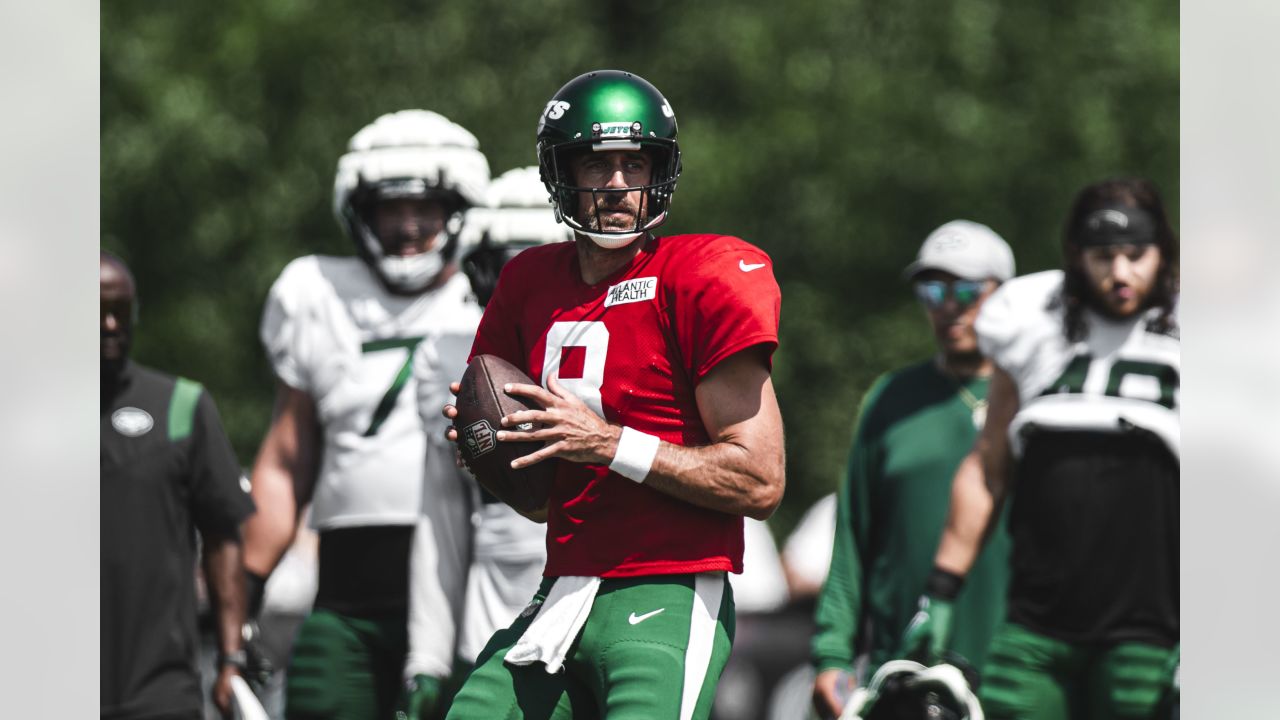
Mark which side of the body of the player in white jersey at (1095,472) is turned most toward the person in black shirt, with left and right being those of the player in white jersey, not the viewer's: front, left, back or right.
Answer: right

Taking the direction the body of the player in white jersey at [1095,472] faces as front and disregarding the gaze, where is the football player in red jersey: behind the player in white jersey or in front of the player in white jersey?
in front

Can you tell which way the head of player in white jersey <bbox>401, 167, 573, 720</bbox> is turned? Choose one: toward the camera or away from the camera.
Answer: toward the camera

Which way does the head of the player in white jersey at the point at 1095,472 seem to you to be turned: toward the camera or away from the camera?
toward the camera

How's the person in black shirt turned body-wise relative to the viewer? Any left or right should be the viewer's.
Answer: facing the viewer

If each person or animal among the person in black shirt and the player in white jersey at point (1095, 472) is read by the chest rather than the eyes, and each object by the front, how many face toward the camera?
2

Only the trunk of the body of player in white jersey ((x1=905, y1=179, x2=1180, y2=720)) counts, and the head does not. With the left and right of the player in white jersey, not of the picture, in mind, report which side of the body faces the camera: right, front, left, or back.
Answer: front

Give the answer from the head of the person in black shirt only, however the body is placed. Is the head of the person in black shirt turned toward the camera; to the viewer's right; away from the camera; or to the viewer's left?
toward the camera

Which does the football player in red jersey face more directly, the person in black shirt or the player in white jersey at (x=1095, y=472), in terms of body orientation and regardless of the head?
the person in black shirt

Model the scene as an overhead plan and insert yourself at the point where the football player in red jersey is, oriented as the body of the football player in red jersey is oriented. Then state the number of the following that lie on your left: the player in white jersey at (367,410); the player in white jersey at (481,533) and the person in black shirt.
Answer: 0

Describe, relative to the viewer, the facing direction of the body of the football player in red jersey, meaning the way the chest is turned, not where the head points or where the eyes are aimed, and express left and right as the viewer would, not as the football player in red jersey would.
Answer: facing the viewer and to the left of the viewer
